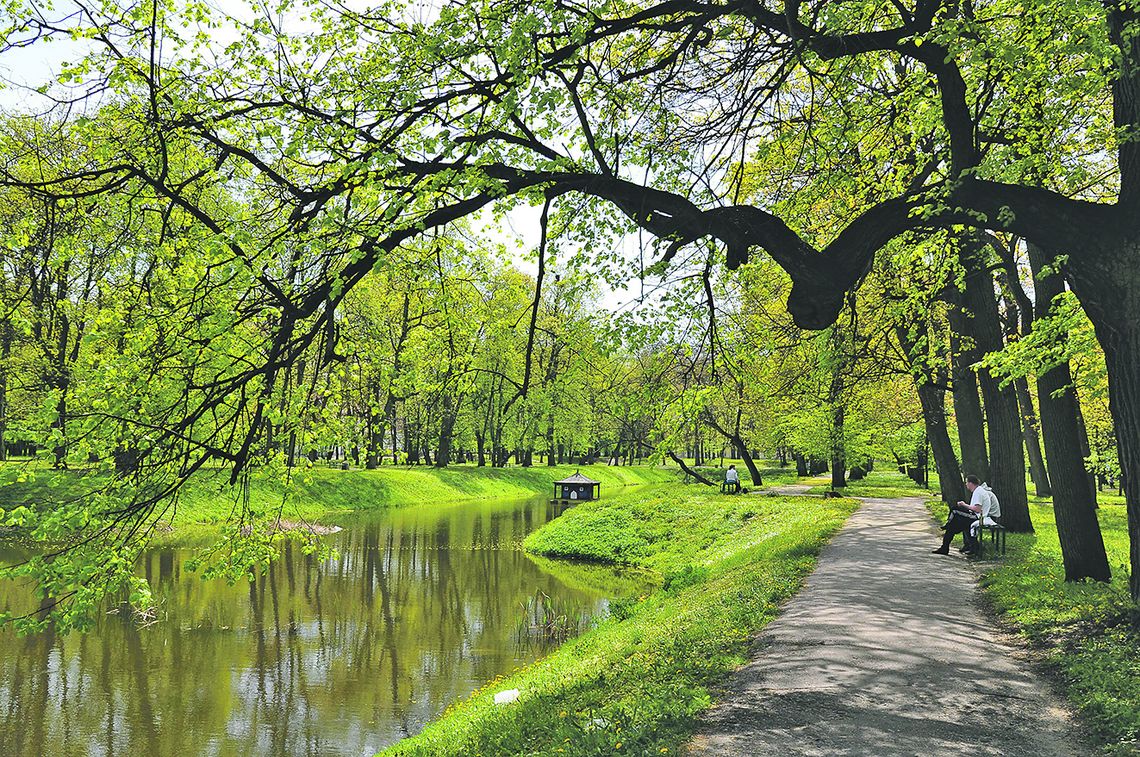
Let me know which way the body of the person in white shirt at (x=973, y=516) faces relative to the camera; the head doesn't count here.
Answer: to the viewer's left

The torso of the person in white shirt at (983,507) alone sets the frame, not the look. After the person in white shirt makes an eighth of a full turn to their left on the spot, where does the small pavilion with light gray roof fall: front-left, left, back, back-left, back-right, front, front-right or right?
right

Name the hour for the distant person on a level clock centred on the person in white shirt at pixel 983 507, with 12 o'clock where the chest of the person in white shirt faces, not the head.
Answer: The distant person is roughly at 2 o'clock from the person in white shirt.

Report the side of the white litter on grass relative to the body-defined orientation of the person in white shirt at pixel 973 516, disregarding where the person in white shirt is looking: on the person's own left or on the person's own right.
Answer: on the person's own left

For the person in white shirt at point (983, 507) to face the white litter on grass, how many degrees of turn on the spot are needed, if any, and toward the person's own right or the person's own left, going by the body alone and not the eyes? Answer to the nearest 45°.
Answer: approximately 45° to the person's own left

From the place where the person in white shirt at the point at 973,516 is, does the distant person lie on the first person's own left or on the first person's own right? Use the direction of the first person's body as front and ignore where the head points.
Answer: on the first person's own right

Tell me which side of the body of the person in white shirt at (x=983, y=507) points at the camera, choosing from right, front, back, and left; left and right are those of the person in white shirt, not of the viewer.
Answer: left
